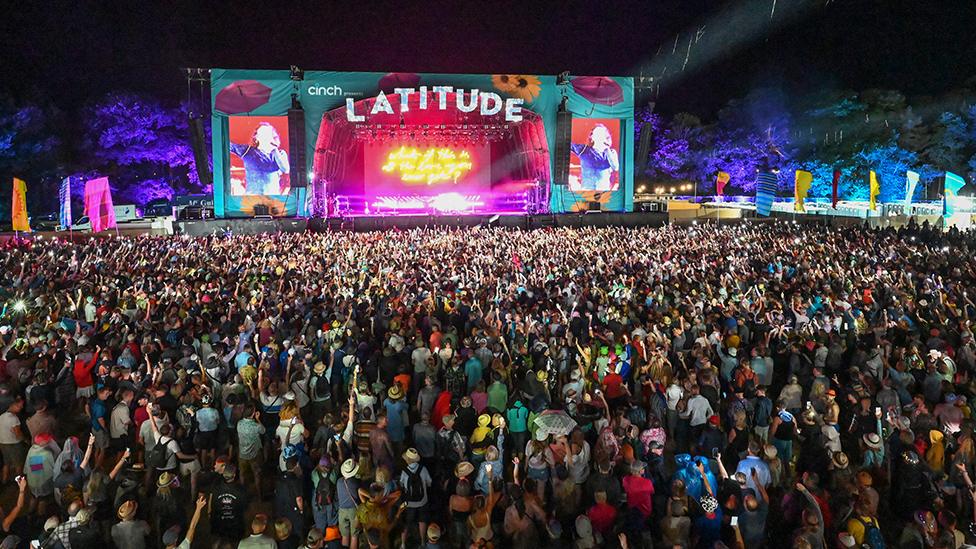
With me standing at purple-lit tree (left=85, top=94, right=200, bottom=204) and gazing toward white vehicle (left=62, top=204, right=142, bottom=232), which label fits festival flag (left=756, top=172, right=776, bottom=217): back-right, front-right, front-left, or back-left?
front-left

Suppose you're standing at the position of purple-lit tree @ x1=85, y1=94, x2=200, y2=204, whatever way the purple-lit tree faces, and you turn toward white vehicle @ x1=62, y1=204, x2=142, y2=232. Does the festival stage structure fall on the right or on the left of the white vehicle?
left

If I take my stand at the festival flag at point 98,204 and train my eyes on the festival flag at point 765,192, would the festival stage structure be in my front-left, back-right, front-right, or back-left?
front-left

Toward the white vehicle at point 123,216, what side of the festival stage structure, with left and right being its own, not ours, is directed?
right

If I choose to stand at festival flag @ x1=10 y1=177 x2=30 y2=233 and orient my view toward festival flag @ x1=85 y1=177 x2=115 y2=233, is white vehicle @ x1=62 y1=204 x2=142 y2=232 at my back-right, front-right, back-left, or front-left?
front-left

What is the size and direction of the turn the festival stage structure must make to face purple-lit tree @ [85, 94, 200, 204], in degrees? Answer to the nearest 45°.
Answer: approximately 135° to its right

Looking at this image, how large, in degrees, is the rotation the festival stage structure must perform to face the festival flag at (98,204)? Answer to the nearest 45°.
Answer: approximately 45° to its right

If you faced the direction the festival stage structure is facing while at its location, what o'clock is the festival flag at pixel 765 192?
The festival flag is roughly at 10 o'clock from the festival stage structure.

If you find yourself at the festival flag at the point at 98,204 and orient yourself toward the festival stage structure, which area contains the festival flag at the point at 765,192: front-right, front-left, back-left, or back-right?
front-right

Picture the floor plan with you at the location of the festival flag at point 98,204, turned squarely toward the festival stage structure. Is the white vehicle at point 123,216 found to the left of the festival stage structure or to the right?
left

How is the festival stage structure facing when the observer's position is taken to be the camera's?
facing the viewer

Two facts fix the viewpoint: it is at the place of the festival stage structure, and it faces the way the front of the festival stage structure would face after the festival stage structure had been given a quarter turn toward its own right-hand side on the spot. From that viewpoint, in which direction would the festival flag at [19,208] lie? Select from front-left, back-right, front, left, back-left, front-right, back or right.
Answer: front-left

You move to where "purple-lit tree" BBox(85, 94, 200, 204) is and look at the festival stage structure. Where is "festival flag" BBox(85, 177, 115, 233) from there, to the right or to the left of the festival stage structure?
right
